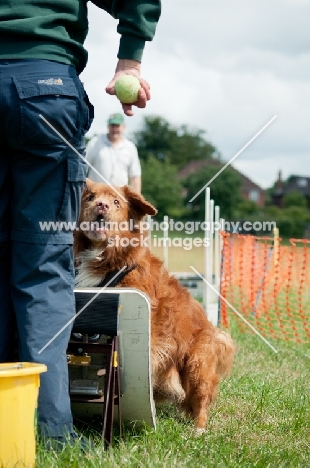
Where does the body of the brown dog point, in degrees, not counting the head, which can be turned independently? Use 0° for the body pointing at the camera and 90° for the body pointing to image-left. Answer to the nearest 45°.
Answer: approximately 45°

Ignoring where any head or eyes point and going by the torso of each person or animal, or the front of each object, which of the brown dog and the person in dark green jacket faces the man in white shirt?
the person in dark green jacket

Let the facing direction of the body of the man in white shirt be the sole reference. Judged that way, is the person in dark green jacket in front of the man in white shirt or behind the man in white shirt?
in front

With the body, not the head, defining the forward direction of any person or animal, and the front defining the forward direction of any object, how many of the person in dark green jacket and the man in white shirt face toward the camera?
1

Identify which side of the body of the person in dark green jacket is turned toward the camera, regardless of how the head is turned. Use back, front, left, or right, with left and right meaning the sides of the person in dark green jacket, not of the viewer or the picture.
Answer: back

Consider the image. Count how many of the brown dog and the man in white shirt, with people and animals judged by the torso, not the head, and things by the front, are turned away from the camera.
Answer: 0

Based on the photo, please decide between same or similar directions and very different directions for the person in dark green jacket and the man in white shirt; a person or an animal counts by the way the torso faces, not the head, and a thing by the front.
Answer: very different directions

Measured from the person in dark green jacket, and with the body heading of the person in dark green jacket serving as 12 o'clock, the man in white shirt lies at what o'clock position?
The man in white shirt is roughly at 12 o'clock from the person in dark green jacket.

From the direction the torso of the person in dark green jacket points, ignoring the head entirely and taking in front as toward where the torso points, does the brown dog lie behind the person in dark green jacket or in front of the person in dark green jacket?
in front

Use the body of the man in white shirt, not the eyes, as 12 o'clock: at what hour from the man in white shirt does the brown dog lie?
The brown dog is roughly at 12 o'clock from the man in white shirt.

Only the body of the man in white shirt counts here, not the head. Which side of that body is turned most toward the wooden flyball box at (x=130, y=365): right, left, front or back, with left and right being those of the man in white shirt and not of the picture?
front
